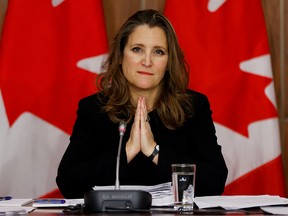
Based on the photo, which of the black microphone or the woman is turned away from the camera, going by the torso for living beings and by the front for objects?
the black microphone

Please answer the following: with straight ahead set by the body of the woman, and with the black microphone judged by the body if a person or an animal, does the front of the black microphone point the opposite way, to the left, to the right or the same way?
the opposite way

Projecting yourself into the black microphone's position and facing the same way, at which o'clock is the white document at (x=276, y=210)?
The white document is roughly at 3 o'clock from the black microphone.

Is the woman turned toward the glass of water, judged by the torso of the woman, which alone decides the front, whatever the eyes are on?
yes

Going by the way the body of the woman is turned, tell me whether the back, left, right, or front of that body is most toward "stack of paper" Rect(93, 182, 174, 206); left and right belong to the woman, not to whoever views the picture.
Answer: front

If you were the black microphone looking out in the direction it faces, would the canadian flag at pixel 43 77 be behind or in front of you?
in front

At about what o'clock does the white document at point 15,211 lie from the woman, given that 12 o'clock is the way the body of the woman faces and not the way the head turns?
The white document is roughly at 1 o'clock from the woman.

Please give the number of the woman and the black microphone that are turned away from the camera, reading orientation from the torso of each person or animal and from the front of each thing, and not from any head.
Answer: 1

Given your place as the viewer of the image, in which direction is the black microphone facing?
facing away from the viewer

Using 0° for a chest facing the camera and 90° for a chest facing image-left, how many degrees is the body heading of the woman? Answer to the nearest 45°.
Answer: approximately 0°
